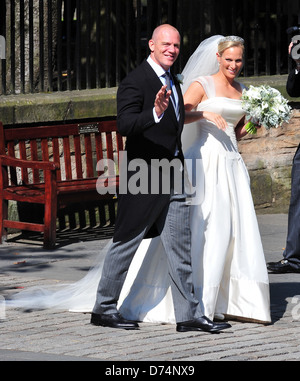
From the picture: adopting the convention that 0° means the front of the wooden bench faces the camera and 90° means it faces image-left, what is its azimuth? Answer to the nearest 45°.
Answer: approximately 315°

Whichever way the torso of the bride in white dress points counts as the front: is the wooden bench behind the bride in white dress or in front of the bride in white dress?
behind

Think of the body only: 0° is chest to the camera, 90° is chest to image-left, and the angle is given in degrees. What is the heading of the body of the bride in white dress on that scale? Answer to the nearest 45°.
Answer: approximately 315°
